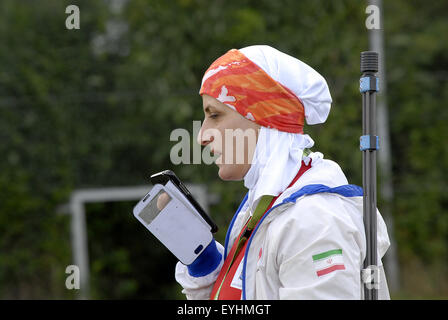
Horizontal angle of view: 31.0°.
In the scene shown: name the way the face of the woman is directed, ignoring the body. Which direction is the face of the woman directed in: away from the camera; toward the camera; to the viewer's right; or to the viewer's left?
to the viewer's left

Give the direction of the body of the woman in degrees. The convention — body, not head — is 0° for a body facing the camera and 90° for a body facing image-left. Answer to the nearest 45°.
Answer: approximately 90°
